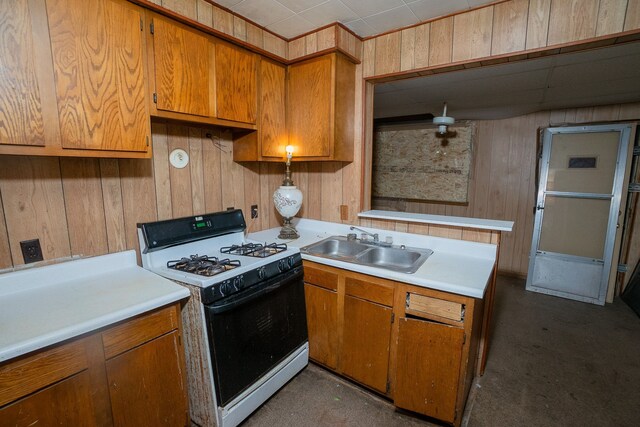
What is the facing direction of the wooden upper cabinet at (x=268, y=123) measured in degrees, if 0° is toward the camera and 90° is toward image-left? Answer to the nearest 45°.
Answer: approximately 315°

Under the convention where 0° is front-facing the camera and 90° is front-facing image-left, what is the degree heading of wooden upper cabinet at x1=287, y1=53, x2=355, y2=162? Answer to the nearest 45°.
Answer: approximately 45°

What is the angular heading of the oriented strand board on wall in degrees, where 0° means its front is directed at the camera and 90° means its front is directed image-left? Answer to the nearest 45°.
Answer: approximately 45°

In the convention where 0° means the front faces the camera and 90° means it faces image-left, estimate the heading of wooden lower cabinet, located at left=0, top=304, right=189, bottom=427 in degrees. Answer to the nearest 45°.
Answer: approximately 315°

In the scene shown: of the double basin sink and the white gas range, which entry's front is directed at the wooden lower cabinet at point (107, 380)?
the double basin sink
